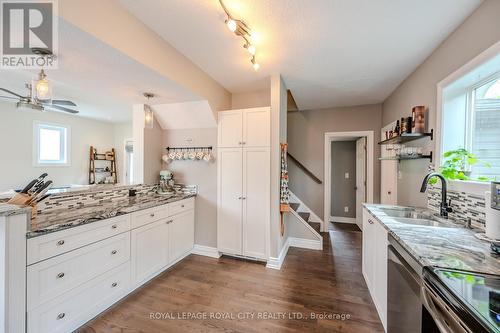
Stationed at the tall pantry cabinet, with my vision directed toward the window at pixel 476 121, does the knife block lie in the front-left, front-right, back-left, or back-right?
back-right

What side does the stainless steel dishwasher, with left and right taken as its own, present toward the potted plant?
right

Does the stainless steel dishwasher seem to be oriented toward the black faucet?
no

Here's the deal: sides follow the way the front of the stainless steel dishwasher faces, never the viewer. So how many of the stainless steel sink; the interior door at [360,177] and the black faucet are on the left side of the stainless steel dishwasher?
0

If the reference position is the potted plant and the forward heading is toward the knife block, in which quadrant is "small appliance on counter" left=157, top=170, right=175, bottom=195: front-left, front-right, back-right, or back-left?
front-right

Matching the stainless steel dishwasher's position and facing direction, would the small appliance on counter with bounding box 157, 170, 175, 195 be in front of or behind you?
in front

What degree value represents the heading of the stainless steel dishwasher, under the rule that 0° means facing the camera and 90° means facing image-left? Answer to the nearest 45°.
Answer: approximately 90°

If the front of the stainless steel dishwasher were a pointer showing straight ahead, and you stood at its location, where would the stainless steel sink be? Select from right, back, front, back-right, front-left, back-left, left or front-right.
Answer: right

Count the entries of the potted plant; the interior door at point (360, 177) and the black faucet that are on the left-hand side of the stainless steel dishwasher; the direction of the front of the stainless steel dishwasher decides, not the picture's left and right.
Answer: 0

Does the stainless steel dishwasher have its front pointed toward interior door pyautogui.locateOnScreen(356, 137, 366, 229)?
no

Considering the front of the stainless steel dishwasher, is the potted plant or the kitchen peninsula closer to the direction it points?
the kitchen peninsula

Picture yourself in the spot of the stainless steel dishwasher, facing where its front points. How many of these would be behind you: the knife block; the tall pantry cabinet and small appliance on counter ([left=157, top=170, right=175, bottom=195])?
0

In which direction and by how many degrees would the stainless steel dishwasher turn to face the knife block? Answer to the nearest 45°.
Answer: approximately 45° to its left
